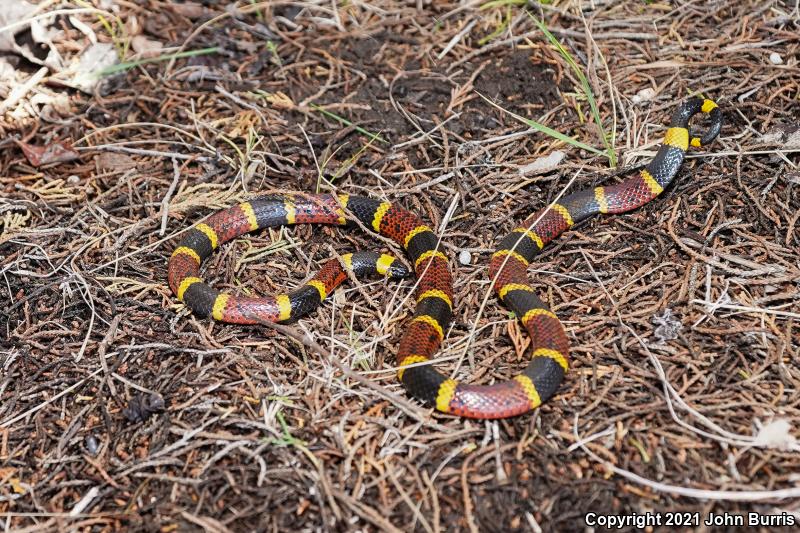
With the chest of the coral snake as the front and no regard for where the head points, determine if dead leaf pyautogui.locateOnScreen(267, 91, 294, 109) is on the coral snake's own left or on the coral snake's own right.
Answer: on the coral snake's own left

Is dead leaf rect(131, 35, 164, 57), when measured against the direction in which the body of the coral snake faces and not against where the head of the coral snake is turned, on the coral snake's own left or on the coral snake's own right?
on the coral snake's own left

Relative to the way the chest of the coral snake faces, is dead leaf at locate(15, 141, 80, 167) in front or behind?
behind

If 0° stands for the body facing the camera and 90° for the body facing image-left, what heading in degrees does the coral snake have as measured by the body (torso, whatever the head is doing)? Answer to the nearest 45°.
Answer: approximately 270°

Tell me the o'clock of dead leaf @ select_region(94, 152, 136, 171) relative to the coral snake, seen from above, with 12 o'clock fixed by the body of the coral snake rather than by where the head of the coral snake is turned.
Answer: The dead leaf is roughly at 7 o'clock from the coral snake.

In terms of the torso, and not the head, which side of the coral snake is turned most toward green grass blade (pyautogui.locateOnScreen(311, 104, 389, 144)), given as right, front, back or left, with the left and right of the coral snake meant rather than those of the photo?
left

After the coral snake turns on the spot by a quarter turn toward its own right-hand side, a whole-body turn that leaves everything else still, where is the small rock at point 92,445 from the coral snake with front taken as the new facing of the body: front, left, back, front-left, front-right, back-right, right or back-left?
front-right

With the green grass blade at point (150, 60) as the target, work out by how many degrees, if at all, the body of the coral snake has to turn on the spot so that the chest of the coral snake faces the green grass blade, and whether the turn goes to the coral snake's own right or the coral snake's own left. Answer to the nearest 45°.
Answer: approximately 135° to the coral snake's own left

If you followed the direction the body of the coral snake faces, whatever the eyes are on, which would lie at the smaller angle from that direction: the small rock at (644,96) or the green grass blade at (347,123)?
the small rock

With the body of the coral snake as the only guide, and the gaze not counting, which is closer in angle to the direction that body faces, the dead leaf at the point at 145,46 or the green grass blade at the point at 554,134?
the green grass blade

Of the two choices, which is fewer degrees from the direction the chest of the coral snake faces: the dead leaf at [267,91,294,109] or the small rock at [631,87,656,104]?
the small rock
